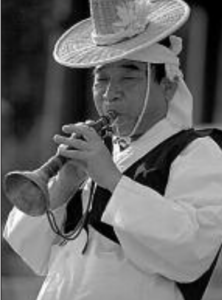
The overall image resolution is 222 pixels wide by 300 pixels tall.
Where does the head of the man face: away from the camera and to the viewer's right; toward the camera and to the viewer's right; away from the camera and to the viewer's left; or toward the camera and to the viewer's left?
toward the camera and to the viewer's left

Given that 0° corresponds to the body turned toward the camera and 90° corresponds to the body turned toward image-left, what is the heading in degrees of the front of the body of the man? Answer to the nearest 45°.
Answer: approximately 45°
